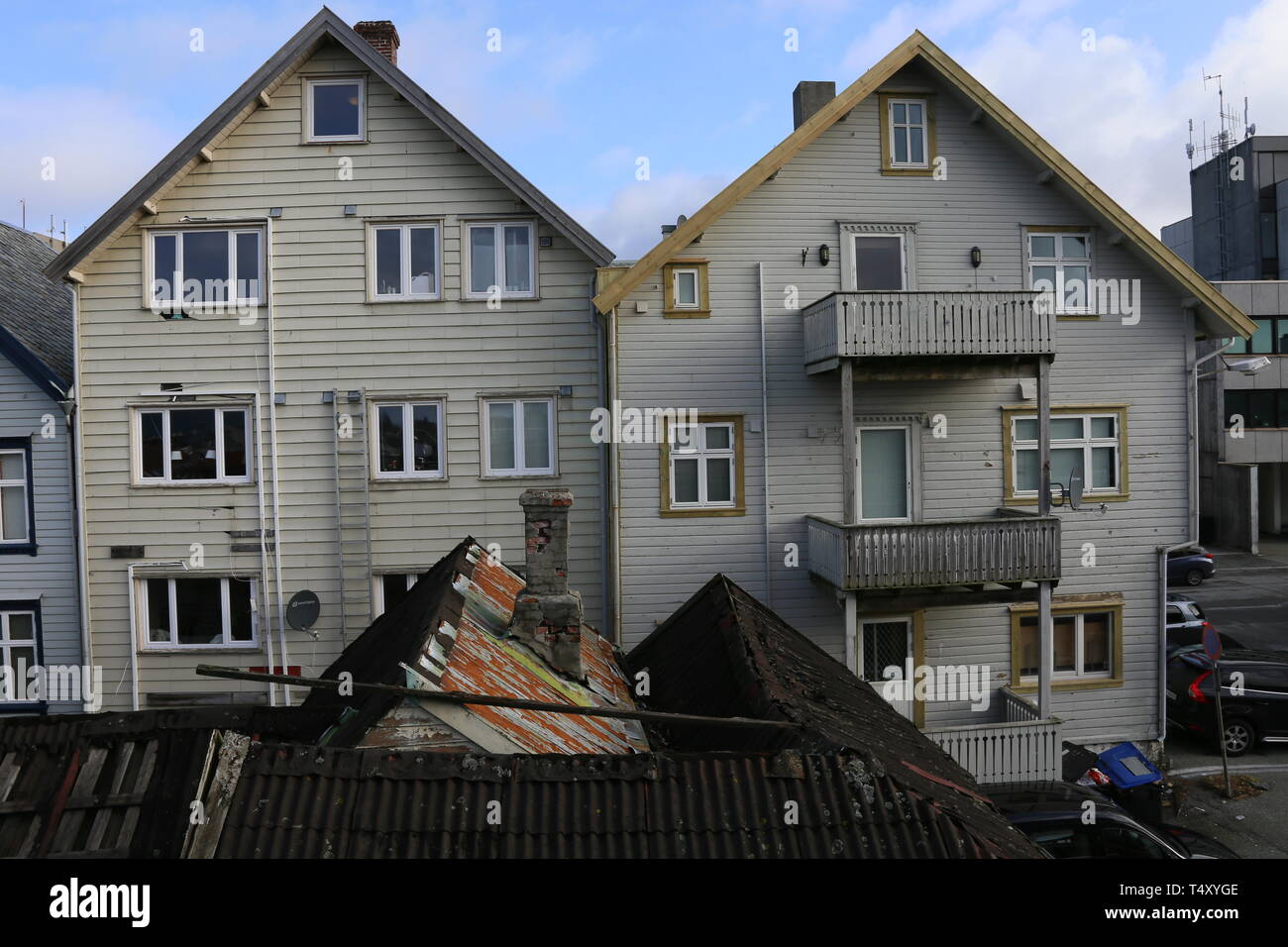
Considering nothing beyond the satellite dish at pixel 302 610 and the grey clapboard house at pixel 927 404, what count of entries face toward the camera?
2

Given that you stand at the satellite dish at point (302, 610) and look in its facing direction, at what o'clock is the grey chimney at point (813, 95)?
The grey chimney is roughly at 9 o'clock from the satellite dish.

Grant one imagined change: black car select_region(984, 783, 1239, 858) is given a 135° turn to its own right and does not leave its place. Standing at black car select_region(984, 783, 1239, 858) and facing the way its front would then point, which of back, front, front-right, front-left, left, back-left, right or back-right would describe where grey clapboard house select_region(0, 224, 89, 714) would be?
front-right

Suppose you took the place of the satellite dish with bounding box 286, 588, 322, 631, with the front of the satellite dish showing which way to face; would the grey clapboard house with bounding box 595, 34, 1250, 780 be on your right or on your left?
on your left

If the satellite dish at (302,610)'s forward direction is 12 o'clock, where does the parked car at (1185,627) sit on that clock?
The parked car is roughly at 9 o'clock from the satellite dish.

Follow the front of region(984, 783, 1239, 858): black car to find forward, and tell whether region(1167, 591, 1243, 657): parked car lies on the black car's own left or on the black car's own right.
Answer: on the black car's own left

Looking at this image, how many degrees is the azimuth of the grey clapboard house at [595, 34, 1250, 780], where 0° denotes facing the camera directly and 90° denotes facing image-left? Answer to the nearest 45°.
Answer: approximately 0°

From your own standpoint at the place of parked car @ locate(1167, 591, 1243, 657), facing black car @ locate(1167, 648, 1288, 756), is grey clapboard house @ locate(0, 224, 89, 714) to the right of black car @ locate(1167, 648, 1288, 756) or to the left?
right

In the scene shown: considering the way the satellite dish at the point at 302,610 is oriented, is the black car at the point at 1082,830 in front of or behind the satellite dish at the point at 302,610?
in front

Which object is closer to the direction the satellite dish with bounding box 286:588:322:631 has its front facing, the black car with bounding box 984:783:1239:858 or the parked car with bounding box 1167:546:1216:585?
the black car

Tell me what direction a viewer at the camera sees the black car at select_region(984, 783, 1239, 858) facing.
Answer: facing to the right of the viewer

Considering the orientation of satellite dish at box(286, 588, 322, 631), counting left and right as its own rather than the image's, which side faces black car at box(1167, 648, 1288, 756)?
left
